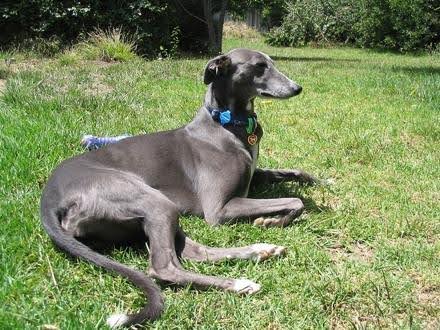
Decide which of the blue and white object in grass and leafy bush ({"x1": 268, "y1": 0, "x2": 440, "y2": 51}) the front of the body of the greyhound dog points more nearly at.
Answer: the leafy bush

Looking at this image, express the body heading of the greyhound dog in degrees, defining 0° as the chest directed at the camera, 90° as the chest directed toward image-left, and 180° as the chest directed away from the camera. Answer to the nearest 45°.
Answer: approximately 270°
